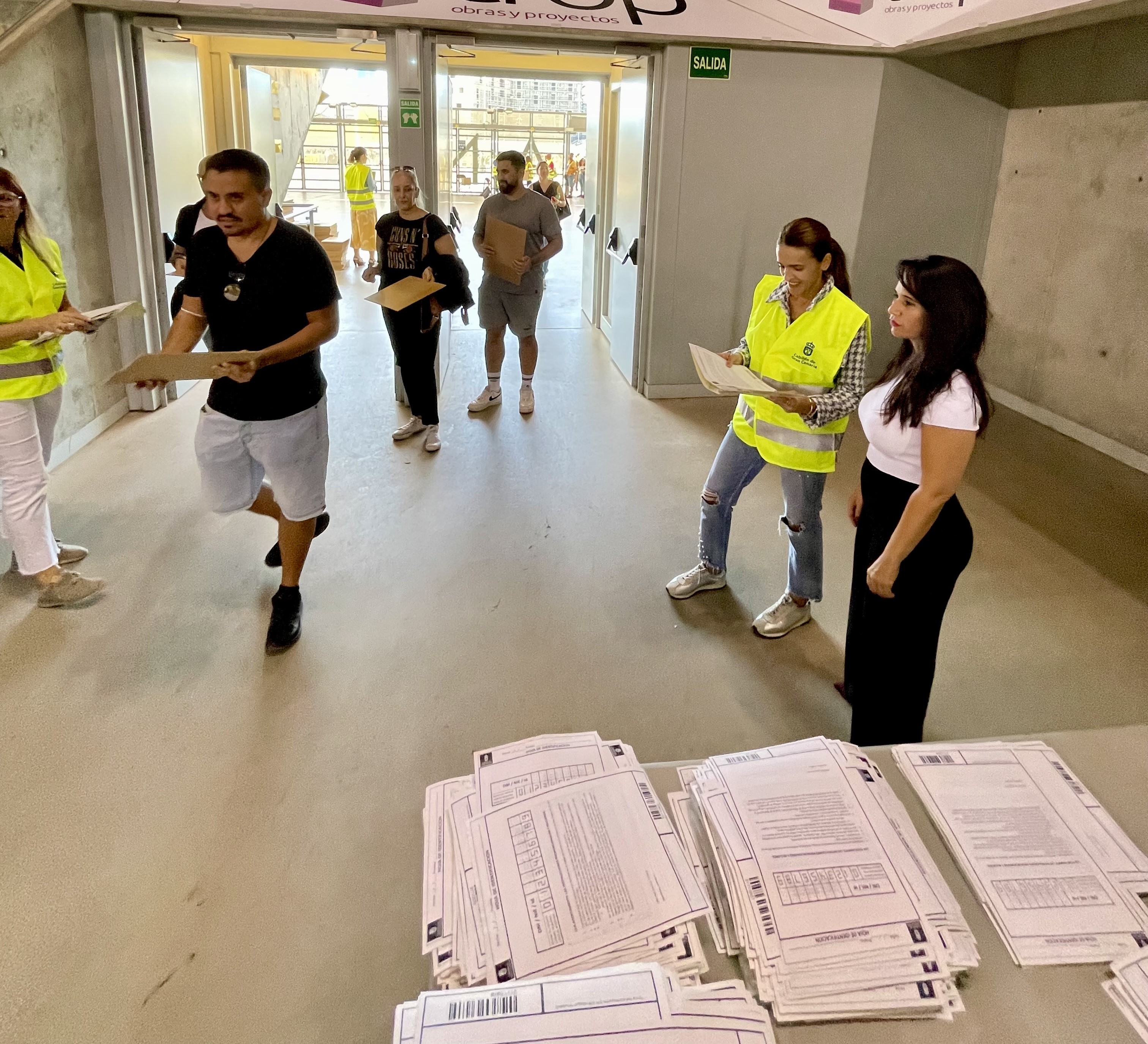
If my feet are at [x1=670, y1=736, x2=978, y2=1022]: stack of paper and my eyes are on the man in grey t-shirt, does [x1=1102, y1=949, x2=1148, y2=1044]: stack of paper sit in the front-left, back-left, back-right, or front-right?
back-right

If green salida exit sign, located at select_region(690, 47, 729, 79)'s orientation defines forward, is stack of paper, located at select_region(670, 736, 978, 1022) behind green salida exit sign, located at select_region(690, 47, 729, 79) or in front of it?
in front

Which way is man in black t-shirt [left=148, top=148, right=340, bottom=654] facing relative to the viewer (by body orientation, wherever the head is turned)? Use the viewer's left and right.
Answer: facing the viewer and to the left of the viewer

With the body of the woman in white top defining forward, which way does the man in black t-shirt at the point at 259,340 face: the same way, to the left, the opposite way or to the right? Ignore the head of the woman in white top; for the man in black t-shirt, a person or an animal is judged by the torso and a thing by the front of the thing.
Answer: to the left

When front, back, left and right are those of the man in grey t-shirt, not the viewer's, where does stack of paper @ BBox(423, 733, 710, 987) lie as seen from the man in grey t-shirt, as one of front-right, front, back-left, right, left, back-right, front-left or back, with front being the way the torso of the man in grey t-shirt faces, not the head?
front-left

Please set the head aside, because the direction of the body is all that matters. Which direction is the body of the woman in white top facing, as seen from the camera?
to the viewer's left

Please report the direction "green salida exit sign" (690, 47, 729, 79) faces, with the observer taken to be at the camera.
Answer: facing the viewer

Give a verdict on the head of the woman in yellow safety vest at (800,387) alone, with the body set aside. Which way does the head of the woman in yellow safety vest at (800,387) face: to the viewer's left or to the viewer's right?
to the viewer's left

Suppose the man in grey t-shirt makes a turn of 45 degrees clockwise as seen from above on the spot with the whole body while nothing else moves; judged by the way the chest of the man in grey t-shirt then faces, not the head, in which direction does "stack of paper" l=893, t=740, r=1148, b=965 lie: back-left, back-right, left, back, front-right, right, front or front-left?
left

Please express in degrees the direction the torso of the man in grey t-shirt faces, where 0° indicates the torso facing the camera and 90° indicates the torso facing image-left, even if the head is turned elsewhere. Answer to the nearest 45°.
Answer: approximately 45°

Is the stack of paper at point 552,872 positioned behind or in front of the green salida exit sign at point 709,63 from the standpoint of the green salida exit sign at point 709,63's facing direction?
in front

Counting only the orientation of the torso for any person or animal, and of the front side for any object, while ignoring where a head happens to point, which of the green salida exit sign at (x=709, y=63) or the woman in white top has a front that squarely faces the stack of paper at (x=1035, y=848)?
the green salida exit sign

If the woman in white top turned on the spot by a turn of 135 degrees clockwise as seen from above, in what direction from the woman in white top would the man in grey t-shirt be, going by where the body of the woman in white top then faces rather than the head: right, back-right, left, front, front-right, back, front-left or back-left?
left

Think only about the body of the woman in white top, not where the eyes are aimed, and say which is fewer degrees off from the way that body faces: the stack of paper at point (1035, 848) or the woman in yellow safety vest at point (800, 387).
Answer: the woman in yellow safety vest

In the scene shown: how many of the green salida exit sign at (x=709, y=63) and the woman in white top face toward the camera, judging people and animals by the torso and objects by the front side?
1

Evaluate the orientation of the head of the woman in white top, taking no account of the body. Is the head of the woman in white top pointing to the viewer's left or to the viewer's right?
to the viewer's left

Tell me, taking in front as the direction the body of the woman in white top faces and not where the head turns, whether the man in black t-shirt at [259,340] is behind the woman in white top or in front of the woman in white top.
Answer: in front

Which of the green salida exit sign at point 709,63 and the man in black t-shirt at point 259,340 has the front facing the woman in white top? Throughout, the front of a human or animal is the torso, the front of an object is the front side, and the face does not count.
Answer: the green salida exit sign
